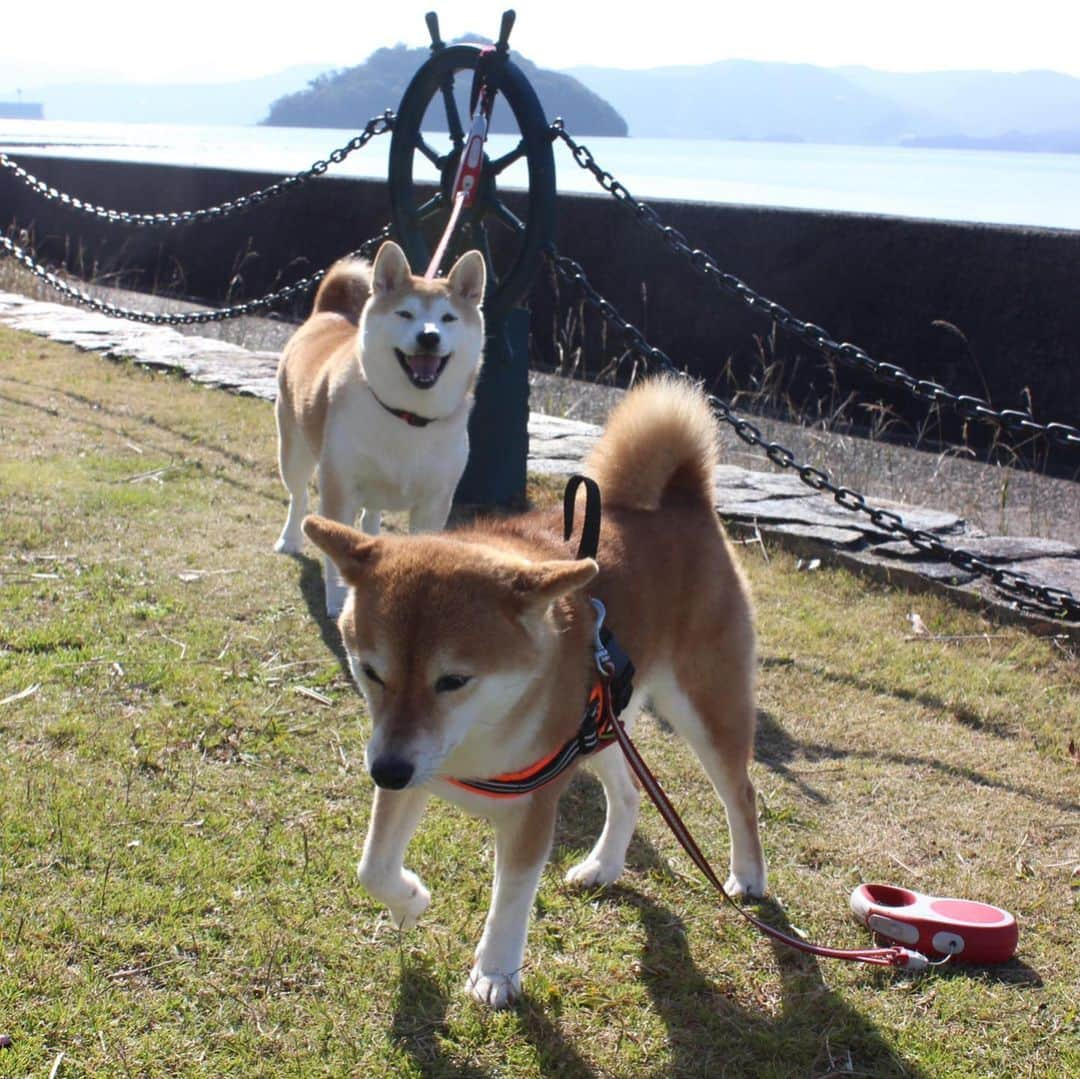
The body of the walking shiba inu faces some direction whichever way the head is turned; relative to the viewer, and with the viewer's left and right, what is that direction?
facing the viewer and to the left of the viewer

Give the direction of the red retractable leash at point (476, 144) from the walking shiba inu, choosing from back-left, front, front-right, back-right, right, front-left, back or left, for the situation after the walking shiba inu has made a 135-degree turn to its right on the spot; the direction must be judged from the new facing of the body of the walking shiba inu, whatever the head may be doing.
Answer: front

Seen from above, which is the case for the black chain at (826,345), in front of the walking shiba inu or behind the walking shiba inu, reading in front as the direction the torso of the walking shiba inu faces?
behind

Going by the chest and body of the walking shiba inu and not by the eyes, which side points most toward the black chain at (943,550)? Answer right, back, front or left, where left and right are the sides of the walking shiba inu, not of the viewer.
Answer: back

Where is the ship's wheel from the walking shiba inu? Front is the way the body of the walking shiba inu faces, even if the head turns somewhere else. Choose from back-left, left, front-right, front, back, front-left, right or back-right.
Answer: back-right

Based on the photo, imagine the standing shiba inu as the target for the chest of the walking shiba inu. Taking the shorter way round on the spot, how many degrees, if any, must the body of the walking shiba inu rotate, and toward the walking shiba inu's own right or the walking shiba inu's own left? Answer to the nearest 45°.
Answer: approximately 135° to the walking shiba inu's own right

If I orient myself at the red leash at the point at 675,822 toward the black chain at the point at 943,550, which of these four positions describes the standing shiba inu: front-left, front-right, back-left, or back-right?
front-left
